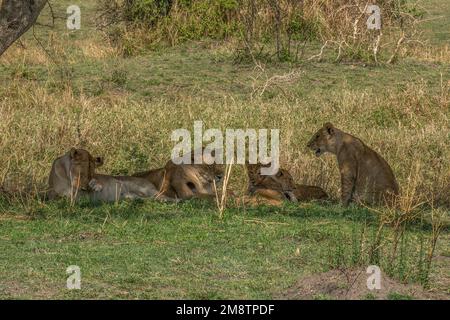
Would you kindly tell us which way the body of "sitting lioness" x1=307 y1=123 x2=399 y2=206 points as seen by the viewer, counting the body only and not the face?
to the viewer's left

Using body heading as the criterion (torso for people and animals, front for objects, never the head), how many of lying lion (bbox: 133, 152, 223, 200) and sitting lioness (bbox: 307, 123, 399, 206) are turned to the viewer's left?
1

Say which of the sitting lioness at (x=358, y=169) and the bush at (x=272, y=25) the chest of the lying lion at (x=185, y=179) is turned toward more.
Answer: the sitting lioness

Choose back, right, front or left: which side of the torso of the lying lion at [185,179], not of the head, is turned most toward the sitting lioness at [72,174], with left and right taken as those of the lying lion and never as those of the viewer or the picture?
back

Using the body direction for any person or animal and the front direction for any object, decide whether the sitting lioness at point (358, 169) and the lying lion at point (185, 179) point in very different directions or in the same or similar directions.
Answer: very different directions

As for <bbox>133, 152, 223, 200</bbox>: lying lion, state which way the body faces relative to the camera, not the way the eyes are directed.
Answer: to the viewer's right

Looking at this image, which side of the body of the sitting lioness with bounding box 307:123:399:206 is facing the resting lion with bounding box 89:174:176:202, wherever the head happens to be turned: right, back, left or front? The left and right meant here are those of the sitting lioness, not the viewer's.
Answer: front

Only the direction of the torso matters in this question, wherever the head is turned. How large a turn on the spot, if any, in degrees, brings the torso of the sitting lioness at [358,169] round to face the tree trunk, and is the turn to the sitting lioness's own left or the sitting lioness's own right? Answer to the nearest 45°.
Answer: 0° — it already faces it

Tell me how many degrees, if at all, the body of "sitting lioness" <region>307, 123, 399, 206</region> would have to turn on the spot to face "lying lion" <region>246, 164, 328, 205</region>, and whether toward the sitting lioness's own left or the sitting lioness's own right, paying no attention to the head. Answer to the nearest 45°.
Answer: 0° — it already faces it

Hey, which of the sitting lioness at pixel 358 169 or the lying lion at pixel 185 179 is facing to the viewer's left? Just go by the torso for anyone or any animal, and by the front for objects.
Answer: the sitting lioness

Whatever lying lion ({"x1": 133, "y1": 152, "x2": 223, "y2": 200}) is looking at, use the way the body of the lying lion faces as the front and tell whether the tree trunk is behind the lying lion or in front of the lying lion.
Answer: behind

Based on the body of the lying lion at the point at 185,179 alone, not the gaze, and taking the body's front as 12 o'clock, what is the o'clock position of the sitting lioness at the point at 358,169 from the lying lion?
The sitting lioness is roughly at 12 o'clock from the lying lion.

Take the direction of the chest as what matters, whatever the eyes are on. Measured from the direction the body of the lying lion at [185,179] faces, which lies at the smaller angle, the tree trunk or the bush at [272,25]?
the bush

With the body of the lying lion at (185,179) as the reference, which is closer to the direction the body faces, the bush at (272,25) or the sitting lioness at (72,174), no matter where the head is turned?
the bush

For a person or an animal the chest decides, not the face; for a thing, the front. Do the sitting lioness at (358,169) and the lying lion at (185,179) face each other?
yes

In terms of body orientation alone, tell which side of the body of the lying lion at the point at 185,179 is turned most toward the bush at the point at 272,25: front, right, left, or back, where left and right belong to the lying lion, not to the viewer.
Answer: left

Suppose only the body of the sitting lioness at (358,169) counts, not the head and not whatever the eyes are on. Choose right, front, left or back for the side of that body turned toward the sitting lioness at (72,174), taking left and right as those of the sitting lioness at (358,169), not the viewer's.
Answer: front
